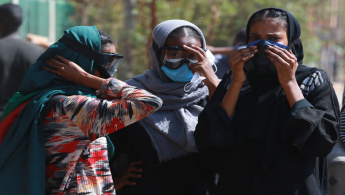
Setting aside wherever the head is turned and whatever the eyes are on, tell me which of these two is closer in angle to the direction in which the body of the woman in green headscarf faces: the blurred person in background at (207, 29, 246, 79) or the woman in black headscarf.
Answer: the woman in black headscarf

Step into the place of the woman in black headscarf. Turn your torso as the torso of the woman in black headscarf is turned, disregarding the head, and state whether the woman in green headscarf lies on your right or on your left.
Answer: on your right

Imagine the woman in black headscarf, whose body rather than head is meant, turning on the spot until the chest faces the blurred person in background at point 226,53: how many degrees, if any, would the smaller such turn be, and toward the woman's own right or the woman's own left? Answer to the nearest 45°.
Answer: approximately 180°

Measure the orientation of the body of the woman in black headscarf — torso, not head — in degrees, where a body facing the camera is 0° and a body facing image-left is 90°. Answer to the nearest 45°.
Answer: approximately 0°

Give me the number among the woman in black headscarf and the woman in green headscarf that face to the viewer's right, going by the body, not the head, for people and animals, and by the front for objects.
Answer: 1

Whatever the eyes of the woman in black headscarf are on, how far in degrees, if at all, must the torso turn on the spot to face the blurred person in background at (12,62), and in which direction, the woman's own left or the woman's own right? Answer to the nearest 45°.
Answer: approximately 135° to the woman's own right

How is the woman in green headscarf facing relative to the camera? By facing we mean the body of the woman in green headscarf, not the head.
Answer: to the viewer's right

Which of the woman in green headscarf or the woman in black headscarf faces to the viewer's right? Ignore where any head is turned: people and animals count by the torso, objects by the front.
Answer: the woman in green headscarf
